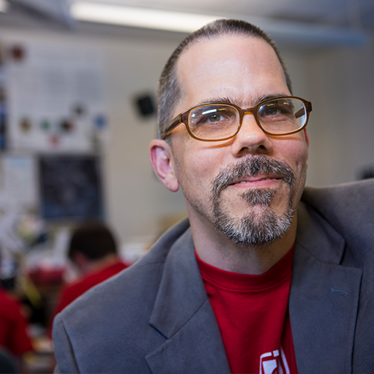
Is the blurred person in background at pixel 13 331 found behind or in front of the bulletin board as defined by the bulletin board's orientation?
in front

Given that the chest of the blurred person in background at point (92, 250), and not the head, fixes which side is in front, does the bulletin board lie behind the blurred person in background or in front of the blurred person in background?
in front

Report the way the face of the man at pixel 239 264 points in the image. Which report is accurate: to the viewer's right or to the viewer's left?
to the viewer's right

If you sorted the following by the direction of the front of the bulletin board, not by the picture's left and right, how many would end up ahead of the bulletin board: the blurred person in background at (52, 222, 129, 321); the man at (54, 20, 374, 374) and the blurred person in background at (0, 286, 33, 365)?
3

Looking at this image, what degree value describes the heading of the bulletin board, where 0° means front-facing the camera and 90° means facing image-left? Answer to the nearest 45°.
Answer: approximately 0°

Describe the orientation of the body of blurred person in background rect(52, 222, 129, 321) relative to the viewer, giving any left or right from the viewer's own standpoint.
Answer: facing away from the viewer and to the left of the viewer

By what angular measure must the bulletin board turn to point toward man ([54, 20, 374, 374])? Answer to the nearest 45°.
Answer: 0° — it already faces them

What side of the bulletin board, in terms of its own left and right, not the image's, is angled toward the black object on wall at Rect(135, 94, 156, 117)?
left

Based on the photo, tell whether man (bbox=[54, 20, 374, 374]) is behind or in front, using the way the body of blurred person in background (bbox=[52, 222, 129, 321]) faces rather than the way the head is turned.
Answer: behind

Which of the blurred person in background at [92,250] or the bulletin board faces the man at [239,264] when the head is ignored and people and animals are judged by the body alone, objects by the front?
the bulletin board

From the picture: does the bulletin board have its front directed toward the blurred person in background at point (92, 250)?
yes
